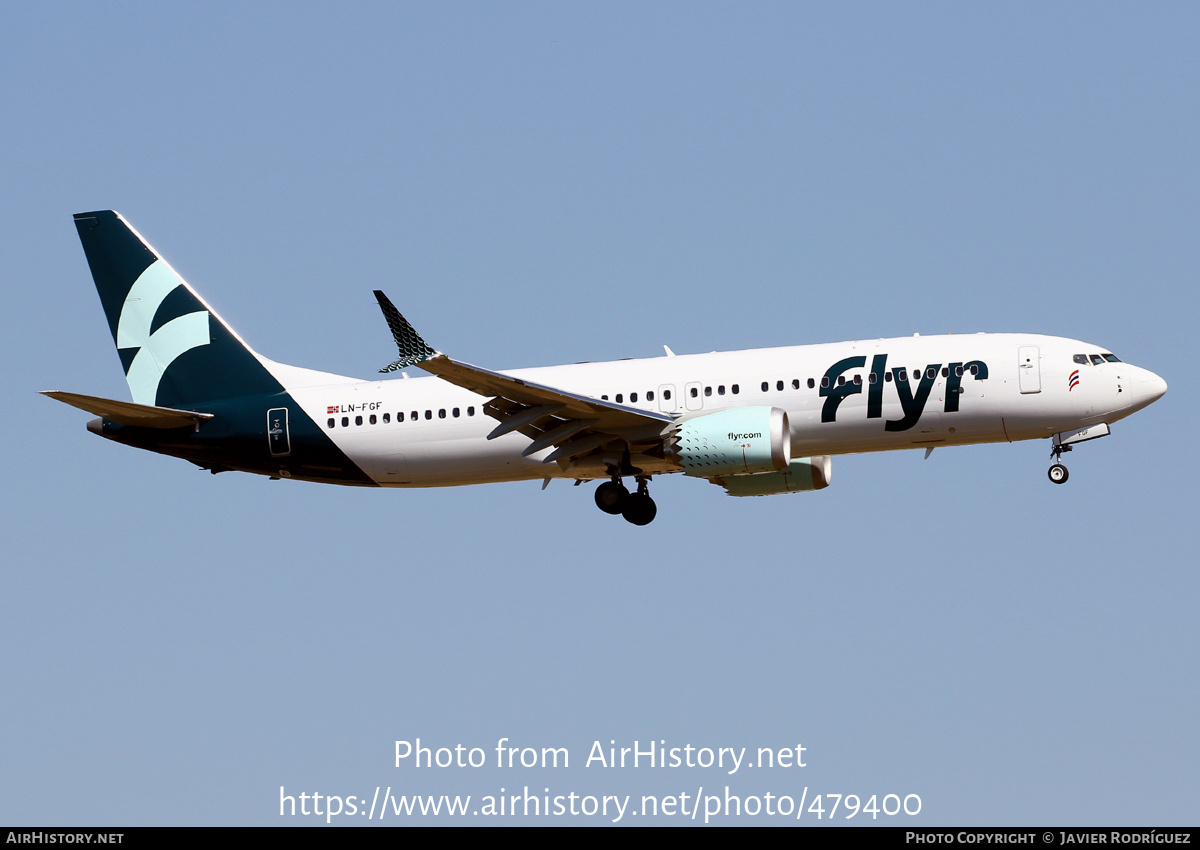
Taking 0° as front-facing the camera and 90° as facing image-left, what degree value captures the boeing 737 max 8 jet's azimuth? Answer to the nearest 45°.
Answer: approximately 270°
